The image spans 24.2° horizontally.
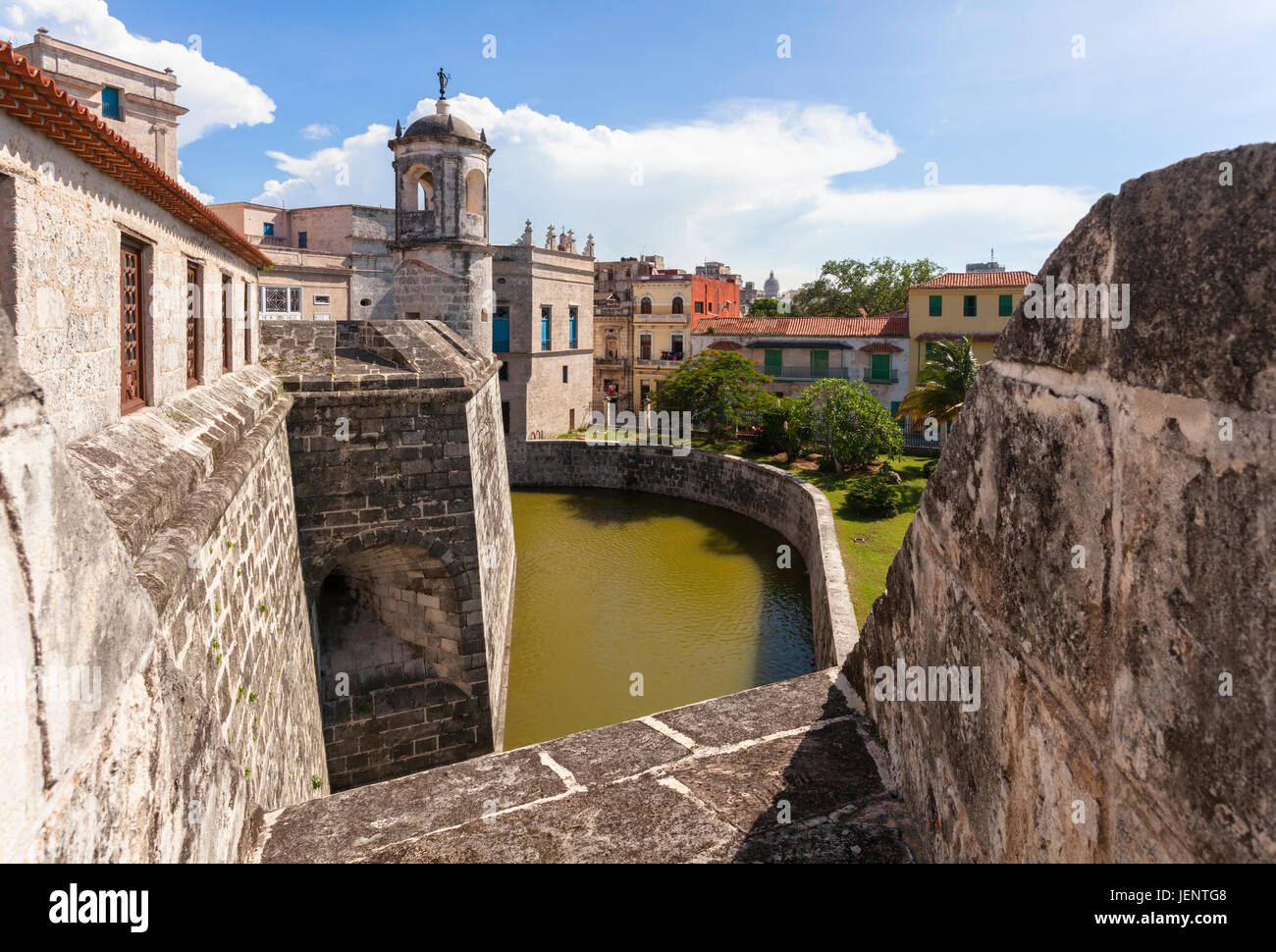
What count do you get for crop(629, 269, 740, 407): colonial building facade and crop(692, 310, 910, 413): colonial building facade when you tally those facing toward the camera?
2

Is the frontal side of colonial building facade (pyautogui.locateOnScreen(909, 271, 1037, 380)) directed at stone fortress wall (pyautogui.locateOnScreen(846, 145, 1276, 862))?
yes

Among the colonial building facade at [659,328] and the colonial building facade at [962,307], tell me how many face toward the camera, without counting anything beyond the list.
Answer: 2

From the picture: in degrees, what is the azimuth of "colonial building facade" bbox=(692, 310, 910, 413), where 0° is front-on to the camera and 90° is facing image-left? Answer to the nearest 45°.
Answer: approximately 0°

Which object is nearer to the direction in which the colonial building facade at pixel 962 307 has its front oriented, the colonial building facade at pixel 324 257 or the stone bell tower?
the stone bell tower
